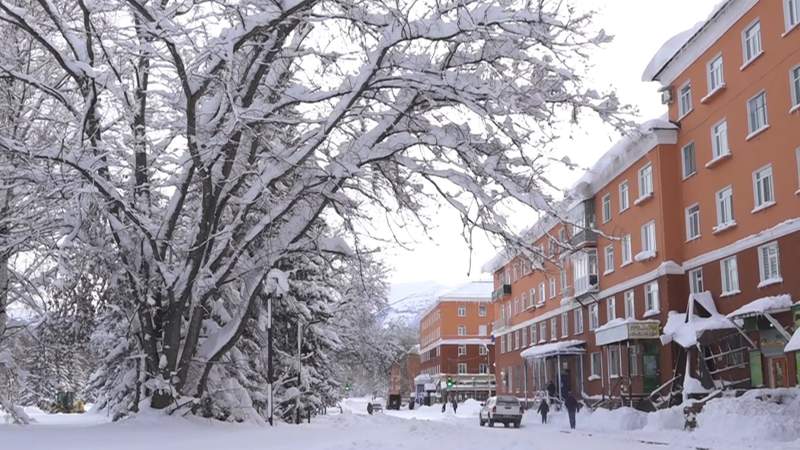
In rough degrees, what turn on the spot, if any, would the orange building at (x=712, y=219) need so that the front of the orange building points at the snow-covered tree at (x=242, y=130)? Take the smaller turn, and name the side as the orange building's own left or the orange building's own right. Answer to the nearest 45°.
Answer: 0° — it already faces it

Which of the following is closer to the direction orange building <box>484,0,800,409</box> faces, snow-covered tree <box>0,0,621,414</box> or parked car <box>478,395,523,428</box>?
the snow-covered tree

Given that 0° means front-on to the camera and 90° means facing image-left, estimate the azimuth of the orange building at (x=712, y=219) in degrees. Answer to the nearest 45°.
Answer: approximately 45°

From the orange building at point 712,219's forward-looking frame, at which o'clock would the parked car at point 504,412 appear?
The parked car is roughly at 3 o'clock from the orange building.

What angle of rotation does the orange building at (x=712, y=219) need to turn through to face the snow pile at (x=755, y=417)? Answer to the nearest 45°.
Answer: approximately 45° to its left
